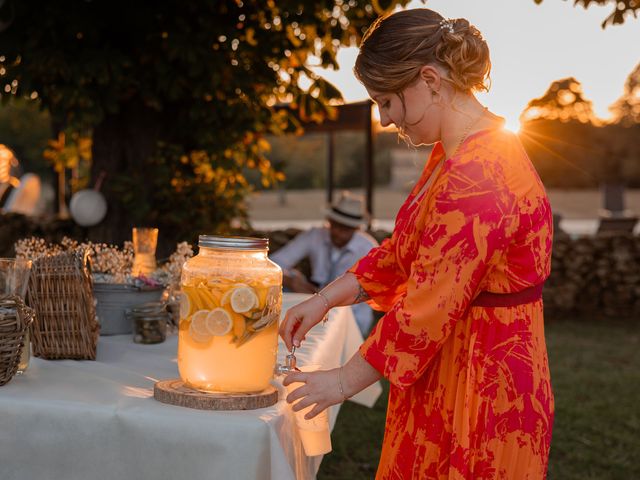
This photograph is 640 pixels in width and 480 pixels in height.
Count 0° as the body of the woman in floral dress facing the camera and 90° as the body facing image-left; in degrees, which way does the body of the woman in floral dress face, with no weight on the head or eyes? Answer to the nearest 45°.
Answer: approximately 90°

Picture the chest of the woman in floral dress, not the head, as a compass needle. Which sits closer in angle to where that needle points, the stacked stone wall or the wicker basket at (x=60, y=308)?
the wicker basket

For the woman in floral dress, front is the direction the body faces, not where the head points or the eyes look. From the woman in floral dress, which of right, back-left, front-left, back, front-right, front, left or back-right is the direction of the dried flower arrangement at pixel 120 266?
front-right

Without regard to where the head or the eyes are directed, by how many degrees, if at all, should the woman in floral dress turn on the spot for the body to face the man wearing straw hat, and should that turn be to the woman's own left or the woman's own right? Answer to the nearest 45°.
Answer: approximately 90° to the woman's own right

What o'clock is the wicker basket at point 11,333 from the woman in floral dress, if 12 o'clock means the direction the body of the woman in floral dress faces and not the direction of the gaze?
The wicker basket is roughly at 12 o'clock from the woman in floral dress.

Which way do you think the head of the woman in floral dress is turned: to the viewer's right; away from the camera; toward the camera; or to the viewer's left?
to the viewer's left

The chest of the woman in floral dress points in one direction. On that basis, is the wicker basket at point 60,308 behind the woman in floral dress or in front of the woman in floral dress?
in front

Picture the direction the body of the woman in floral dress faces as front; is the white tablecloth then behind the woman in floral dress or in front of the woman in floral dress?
in front

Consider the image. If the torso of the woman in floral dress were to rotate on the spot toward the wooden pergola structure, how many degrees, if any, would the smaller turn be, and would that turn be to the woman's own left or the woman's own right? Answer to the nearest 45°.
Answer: approximately 90° to the woman's own right
